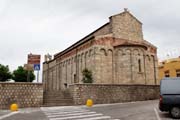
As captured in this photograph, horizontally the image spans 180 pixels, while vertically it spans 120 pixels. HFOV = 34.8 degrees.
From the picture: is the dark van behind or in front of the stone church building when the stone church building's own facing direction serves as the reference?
behind

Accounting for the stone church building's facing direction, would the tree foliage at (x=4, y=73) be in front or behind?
in front

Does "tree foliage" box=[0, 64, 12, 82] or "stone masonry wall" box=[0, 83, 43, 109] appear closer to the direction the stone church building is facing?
the tree foliage

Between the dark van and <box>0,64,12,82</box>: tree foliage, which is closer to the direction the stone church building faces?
the tree foliage

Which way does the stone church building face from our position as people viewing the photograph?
facing away from the viewer and to the left of the viewer

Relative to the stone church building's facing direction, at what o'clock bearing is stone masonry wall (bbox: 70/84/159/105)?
The stone masonry wall is roughly at 8 o'clock from the stone church building.
